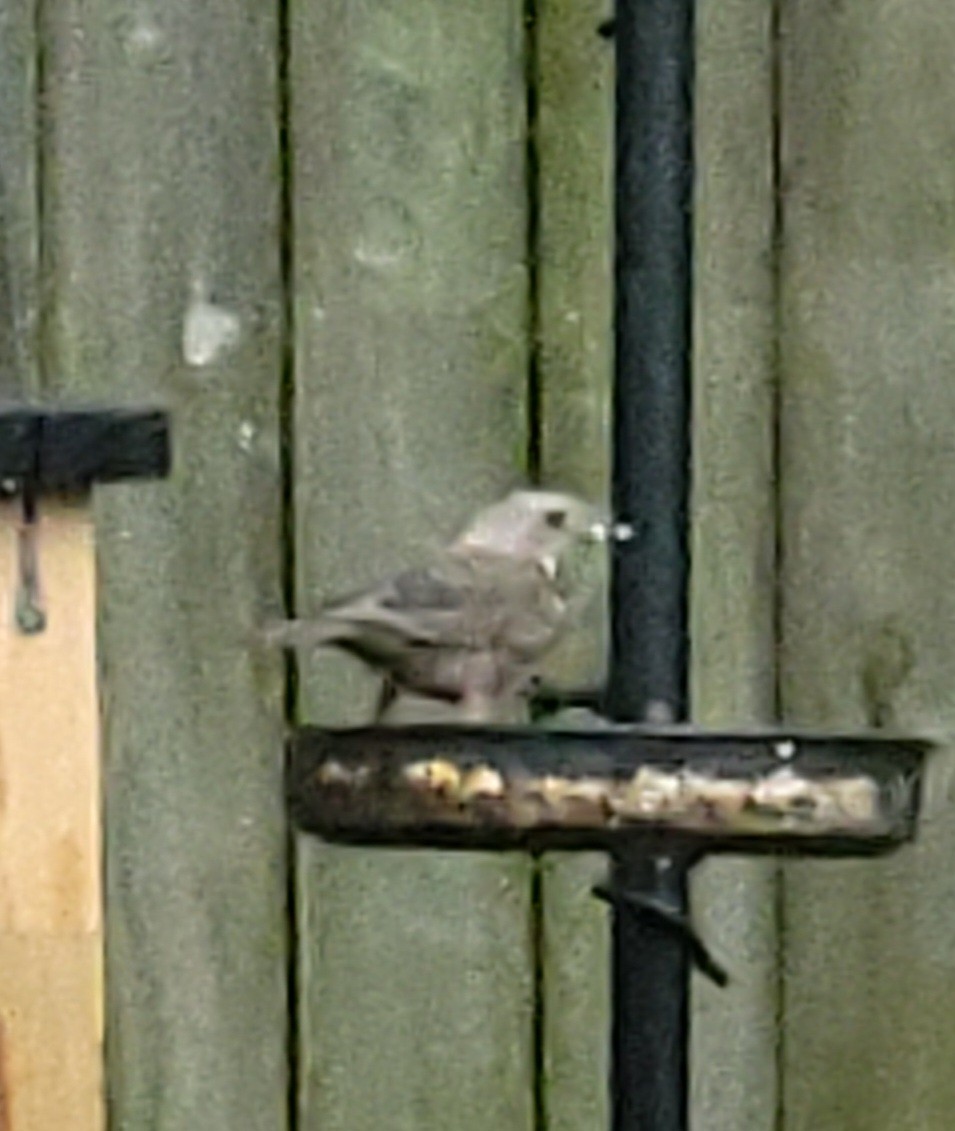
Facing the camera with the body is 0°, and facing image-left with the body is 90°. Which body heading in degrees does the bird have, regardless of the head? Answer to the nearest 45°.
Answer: approximately 270°
